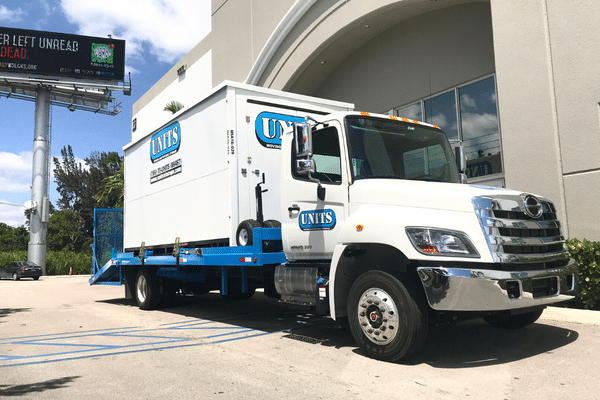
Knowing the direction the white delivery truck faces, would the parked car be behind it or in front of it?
behind

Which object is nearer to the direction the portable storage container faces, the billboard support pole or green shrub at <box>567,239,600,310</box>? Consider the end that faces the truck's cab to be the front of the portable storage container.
the green shrub

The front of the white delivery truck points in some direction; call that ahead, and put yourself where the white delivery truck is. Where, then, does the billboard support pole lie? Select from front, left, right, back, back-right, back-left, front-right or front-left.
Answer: back

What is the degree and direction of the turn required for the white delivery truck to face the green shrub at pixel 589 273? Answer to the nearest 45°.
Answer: approximately 90° to its left

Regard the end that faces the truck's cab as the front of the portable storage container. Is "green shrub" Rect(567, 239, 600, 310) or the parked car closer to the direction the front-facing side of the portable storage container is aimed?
the green shrub

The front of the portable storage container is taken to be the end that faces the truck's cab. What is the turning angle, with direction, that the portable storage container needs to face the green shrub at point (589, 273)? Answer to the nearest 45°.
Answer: approximately 45° to its left

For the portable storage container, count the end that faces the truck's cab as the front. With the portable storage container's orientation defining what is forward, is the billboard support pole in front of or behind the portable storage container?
behind

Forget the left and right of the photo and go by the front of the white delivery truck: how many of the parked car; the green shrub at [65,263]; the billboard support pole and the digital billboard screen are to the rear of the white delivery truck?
4

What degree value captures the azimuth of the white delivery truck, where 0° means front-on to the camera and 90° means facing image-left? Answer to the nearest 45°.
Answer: approximately 315°

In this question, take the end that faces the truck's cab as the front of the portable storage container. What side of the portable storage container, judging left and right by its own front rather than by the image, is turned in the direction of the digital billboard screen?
back

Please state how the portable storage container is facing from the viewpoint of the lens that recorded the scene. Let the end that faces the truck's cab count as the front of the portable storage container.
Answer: facing the viewer and to the right of the viewer

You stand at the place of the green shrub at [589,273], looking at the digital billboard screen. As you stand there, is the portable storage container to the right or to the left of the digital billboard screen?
left

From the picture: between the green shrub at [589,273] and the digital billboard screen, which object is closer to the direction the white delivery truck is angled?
the green shrub
